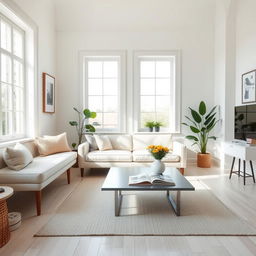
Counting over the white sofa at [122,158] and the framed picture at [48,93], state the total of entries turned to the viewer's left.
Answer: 0

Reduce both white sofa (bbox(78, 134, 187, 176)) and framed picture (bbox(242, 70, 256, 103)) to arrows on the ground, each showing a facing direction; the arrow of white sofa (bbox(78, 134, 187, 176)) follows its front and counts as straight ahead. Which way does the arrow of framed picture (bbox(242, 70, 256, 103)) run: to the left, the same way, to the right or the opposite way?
to the right

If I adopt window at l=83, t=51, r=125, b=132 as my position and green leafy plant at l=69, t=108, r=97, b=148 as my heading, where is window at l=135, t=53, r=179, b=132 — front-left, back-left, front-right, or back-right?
back-left

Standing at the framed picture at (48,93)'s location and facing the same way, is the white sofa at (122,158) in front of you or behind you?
in front

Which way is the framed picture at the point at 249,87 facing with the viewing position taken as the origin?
facing the viewer and to the left of the viewer

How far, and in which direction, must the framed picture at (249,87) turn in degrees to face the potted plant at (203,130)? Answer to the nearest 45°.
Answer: approximately 90° to its right

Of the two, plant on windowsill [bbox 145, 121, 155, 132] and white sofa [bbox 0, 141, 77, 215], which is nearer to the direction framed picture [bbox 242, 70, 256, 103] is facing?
the white sofa

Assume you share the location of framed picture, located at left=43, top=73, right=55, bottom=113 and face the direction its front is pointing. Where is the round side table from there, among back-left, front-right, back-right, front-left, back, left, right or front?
front-right

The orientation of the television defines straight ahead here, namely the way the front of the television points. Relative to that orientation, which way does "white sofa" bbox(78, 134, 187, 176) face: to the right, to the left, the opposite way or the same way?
to the left

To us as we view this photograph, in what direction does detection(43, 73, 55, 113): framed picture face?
facing the viewer and to the right of the viewer

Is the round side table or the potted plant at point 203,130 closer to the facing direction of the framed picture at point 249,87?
the round side table

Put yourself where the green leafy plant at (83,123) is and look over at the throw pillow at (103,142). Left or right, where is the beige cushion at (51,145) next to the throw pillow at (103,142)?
right

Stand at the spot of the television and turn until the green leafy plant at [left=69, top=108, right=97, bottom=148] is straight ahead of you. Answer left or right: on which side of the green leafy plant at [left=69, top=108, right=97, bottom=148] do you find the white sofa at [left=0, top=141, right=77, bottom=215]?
left
